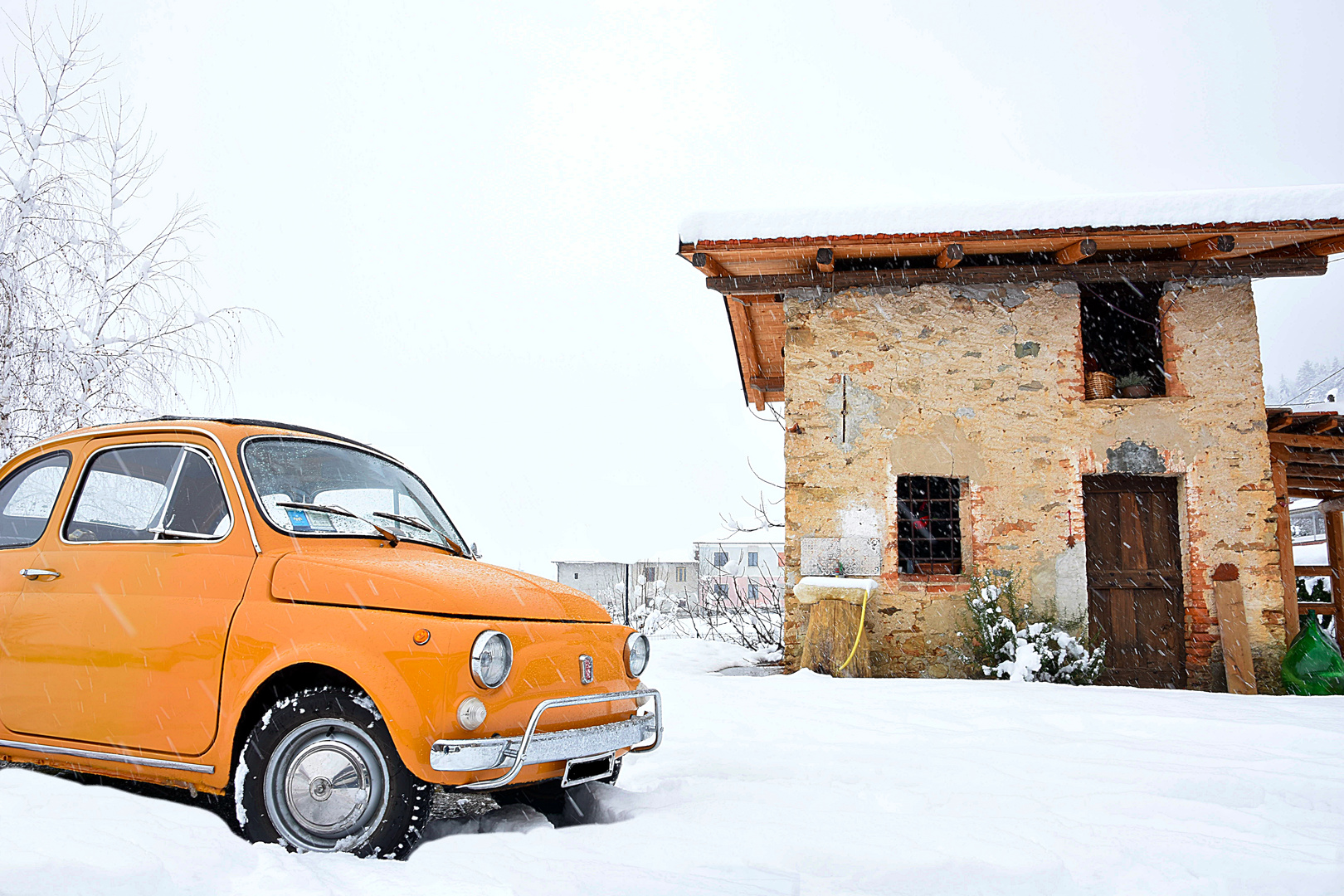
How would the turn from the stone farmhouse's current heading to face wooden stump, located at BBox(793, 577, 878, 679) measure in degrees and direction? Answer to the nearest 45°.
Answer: approximately 45° to its right

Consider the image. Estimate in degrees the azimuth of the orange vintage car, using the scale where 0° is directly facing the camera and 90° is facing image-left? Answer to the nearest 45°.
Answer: approximately 315°

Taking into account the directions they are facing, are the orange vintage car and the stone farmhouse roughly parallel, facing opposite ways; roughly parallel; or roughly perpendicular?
roughly perpendicular

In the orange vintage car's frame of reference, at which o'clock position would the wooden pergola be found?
The wooden pergola is roughly at 10 o'clock from the orange vintage car.

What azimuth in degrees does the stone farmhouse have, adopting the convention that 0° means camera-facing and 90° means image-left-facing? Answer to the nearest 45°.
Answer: approximately 0°

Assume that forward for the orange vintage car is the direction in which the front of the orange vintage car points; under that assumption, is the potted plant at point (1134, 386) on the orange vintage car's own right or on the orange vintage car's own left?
on the orange vintage car's own left

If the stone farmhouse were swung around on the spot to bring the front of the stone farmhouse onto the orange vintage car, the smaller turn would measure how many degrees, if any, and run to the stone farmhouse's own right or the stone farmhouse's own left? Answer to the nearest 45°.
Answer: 0° — it already faces it
